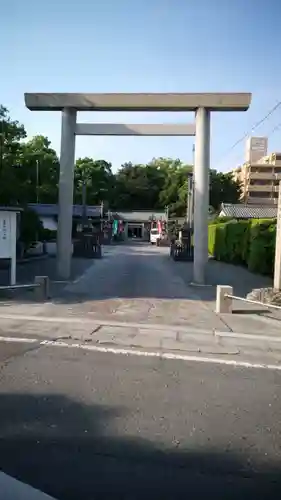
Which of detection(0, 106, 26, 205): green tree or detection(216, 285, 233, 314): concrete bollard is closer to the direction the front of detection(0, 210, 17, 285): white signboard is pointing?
the concrete bollard

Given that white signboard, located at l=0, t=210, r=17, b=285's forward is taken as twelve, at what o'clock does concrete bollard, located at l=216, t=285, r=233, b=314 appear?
The concrete bollard is roughly at 10 o'clock from the white signboard.

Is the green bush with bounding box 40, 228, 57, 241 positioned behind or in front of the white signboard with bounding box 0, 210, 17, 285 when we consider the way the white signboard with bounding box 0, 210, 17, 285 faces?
behind

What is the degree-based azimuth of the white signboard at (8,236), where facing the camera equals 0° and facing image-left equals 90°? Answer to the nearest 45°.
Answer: approximately 0°

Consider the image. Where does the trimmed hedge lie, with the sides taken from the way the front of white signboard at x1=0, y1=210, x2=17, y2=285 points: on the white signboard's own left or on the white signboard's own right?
on the white signboard's own left

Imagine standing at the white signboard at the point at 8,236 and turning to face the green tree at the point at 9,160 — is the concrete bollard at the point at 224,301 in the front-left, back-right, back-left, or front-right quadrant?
back-right

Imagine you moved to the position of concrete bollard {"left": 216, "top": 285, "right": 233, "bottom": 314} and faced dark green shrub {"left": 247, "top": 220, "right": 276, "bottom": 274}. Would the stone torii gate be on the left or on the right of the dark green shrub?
left

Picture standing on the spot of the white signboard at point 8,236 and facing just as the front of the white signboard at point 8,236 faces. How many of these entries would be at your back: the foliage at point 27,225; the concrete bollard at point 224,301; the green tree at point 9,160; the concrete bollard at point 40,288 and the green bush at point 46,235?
3

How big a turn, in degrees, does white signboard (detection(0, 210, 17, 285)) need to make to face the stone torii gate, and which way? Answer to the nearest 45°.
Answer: approximately 135° to its left

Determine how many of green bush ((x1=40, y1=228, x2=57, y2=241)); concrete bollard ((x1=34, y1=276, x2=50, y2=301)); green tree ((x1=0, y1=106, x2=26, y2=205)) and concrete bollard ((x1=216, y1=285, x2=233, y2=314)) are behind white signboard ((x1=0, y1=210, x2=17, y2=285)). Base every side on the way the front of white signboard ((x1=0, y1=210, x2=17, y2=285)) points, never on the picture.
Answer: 2

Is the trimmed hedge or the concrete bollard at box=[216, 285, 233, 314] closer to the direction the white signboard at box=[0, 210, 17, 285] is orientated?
the concrete bollard

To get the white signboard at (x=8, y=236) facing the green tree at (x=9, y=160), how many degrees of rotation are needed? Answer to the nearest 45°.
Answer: approximately 180°

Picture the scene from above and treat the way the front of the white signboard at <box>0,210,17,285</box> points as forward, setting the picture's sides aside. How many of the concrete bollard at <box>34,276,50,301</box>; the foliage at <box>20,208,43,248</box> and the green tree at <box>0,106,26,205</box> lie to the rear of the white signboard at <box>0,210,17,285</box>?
2

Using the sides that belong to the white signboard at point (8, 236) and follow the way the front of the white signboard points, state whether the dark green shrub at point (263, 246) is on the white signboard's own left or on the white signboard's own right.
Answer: on the white signboard's own left
